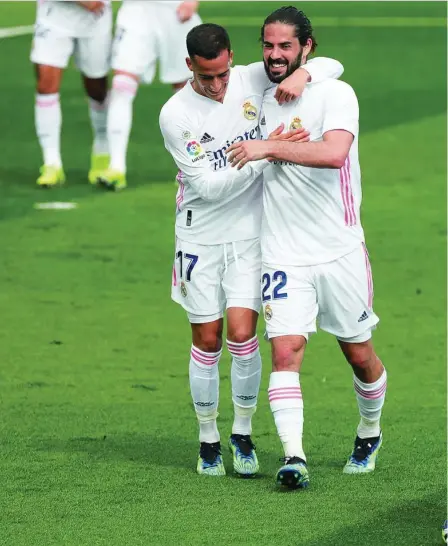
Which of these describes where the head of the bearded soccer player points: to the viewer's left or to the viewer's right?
to the viewer's left

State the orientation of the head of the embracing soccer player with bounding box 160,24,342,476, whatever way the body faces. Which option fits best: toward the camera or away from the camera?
toward the camera
